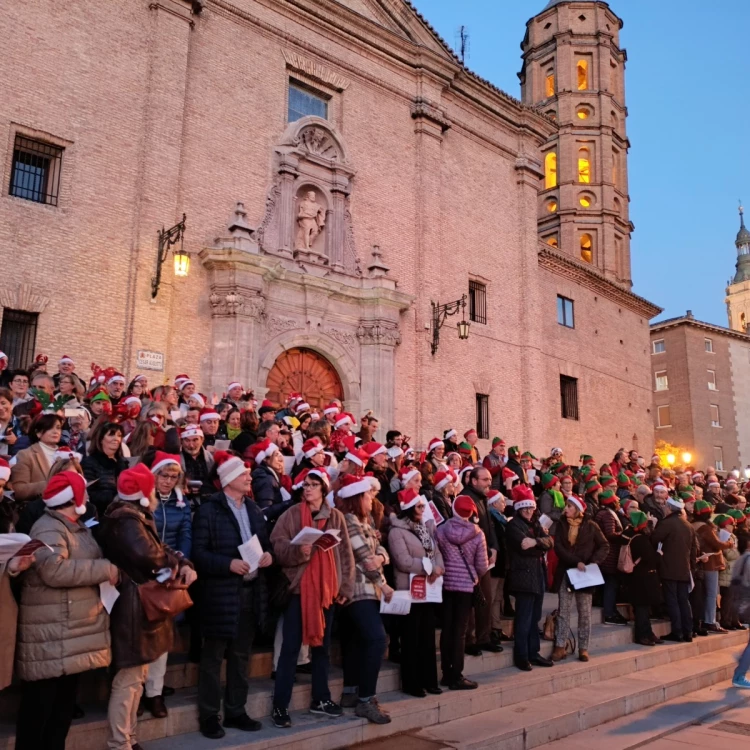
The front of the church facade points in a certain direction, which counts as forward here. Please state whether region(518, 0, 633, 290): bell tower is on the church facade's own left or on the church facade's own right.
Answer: on the church facade's own left

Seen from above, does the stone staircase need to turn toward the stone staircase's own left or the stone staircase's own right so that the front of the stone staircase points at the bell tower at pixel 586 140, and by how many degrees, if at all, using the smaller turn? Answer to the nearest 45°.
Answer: approximately 135° to the stone staircase's own left

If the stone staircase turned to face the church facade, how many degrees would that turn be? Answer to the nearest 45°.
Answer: approximately 135° to its left
